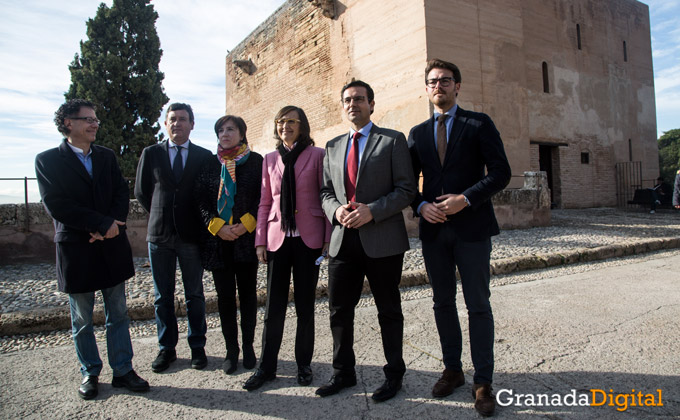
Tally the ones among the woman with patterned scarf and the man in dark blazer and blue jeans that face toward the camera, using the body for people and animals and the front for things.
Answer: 2

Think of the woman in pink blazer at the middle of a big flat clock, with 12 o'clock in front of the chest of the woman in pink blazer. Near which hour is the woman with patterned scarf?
The woman with patterned scarf is roughly at 4 o'clock from the woman in pink blazer.

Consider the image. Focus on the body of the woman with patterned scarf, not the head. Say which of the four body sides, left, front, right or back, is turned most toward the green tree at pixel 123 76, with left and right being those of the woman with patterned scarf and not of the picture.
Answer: back

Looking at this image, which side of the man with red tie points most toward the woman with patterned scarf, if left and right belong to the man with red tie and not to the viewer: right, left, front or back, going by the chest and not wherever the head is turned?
right

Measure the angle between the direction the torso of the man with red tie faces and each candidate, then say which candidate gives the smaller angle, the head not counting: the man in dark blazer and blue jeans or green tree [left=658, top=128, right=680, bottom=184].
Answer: the man in dark blazer and blue jeans

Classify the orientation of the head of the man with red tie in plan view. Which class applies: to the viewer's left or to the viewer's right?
to the viewer's left

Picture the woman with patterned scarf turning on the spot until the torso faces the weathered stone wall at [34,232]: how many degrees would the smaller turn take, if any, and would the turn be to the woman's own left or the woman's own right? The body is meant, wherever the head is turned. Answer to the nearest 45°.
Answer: approximately 135° to the woman's own right

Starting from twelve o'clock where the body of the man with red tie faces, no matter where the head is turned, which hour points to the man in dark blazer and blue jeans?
The man in dark blazer and blue jeans is roughly at 2 o'clock from the man with red tie.
